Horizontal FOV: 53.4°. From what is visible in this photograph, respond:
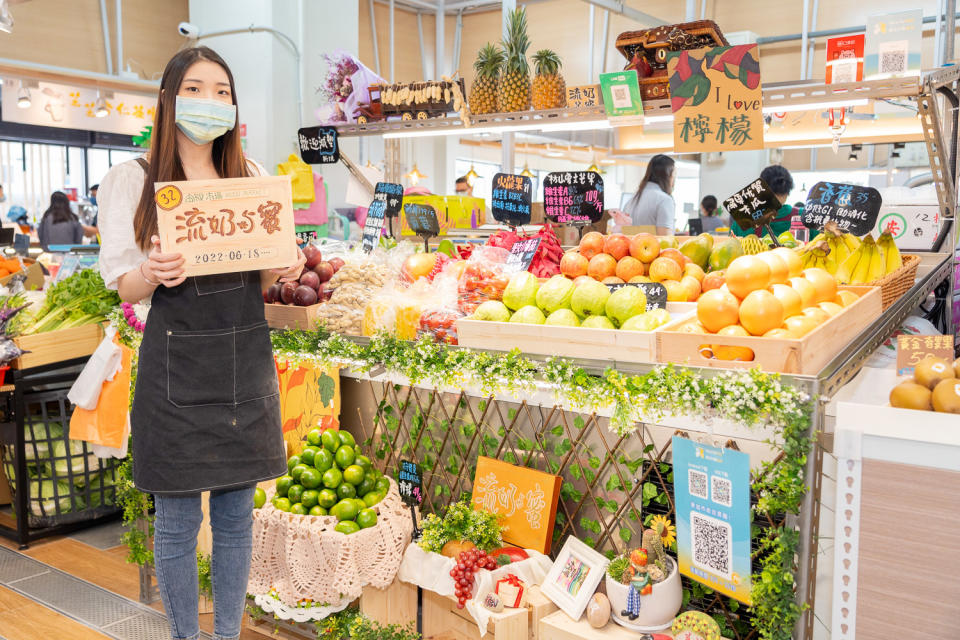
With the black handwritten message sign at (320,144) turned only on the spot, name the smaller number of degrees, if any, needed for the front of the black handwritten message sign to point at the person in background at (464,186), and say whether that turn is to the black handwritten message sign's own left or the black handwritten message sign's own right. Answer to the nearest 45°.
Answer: approximately 180°

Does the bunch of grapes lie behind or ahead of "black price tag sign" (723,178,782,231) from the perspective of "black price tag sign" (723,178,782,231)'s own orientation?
ahead

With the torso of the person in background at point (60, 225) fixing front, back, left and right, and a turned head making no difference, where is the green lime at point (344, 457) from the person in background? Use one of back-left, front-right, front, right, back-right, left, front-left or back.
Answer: back

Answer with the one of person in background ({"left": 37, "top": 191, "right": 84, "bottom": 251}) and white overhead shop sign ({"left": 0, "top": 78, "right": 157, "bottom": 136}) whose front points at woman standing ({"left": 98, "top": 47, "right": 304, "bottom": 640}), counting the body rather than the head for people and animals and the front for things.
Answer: the white overhead shop sign

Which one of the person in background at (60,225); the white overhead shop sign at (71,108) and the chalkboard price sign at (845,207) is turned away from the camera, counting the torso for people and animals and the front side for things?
the person in background

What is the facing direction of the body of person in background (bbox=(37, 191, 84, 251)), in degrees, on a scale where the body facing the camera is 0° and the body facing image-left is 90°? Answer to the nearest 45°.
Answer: approximately 180°

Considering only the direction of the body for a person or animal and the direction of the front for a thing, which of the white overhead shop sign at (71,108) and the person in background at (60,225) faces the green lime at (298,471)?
the white overhead shop sign

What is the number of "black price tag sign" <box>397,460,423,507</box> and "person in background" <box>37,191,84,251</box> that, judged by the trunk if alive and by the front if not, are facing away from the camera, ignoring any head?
1

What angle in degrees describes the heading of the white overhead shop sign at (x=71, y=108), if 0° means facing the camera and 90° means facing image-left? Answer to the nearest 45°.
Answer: approximately 0°

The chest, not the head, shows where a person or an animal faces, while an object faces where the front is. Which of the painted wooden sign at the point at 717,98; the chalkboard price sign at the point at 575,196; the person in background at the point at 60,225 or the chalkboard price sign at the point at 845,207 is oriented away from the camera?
the person in background

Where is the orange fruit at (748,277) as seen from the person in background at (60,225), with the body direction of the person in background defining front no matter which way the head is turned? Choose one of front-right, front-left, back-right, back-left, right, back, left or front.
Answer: back
